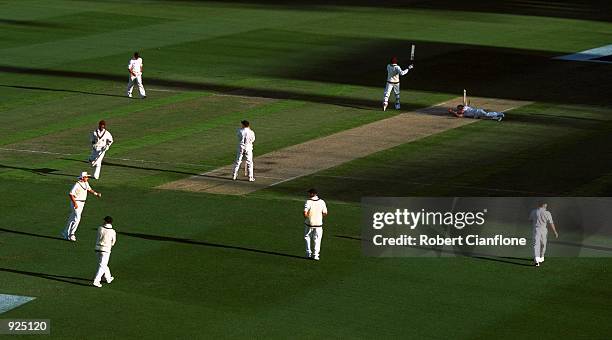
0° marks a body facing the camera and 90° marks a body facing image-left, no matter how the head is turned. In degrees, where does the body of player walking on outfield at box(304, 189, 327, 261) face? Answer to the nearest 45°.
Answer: approximately 180°

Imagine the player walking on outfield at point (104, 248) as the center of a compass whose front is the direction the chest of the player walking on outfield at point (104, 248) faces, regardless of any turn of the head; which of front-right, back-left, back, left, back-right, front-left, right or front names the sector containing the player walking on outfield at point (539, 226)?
front-right

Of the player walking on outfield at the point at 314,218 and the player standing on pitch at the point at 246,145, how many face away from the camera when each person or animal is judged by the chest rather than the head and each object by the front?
2

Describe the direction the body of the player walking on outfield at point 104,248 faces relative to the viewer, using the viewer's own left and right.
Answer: facing away from the viewer and to the right of the viewer

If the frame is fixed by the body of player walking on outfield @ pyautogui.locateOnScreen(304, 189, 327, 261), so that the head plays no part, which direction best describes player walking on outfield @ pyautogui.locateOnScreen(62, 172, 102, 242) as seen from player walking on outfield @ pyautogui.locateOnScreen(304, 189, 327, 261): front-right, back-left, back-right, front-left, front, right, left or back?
left

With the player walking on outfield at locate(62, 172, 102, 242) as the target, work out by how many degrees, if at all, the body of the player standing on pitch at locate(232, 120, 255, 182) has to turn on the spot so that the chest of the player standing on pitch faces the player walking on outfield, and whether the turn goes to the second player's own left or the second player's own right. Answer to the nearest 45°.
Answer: approximately 135° to the second player's own left

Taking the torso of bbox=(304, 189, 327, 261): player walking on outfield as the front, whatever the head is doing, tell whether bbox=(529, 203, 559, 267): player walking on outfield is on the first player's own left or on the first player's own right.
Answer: on the first player's own right

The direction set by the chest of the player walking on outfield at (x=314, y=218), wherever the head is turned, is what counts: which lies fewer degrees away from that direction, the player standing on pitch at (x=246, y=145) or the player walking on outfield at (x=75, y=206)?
the player standing on pitch

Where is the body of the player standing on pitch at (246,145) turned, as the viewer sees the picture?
away from the camera

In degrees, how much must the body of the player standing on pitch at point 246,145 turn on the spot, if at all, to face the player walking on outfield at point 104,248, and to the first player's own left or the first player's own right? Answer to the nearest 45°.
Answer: approximately 135° to the first player's own left
